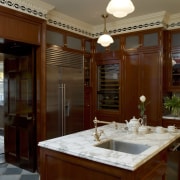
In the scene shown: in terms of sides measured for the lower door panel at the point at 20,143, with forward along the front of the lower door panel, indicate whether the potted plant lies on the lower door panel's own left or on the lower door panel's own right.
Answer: on the lower door panel's own left

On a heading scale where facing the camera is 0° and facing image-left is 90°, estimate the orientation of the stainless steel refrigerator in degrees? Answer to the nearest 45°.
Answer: approximately 315°

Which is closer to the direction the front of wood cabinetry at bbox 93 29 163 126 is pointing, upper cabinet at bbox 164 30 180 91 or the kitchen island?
the kitchen island

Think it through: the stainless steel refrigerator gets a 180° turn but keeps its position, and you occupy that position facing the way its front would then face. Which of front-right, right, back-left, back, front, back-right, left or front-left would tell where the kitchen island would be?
back-left

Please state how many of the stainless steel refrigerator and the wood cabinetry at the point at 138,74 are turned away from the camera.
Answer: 0

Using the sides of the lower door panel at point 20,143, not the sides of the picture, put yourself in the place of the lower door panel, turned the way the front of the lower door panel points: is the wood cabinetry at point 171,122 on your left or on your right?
on your left

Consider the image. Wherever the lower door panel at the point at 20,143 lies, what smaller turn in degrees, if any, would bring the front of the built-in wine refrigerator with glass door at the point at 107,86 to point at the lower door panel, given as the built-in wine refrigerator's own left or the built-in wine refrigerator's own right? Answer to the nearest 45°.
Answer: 0° — it already faces it

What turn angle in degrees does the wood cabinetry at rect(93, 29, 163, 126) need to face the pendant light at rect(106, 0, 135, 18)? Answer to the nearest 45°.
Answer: approximately 45° to its left

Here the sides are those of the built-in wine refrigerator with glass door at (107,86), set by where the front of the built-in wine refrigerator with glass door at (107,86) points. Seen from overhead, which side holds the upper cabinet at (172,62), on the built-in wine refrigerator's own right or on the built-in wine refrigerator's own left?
on the built-in wine refrigerator's own left

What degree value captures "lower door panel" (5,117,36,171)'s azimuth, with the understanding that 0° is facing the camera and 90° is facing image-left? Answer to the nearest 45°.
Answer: approximately 45°

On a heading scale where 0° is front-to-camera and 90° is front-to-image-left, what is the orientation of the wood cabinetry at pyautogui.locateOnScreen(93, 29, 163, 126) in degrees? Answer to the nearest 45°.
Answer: approximately 45°

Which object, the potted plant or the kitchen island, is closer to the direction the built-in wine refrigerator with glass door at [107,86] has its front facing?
the kitchen island

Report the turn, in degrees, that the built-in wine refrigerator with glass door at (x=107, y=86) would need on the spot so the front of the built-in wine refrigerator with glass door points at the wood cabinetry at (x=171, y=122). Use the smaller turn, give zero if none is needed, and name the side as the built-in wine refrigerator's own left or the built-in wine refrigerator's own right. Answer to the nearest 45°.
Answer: approximately 90° to the built-in wine refrigerator's own left
